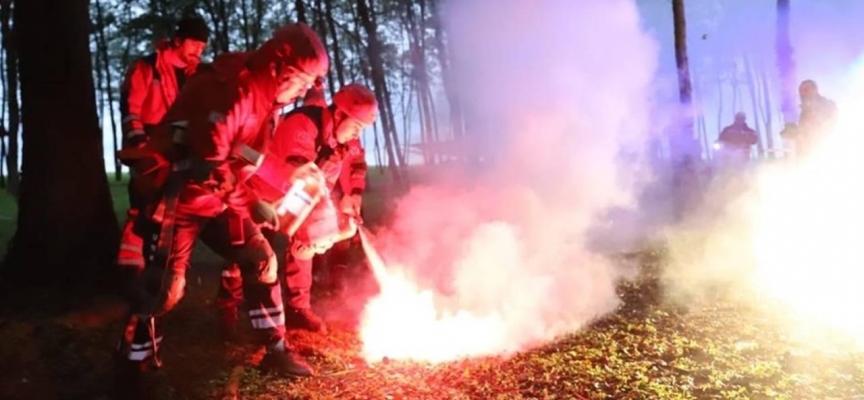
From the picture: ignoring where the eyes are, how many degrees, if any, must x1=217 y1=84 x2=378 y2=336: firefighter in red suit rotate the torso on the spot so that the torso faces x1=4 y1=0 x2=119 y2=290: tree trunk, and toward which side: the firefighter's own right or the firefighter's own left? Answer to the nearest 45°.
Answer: approximately 135° to the firefighter's own right

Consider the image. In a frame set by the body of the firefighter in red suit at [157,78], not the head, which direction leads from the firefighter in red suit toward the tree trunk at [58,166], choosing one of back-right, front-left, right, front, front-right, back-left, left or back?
back

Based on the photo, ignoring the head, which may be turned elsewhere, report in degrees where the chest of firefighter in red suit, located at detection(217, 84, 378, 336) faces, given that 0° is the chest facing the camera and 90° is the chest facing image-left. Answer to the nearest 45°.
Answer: approximately 315°

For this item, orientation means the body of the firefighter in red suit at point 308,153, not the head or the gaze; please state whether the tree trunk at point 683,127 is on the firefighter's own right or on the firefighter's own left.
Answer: on the firefighter's own left

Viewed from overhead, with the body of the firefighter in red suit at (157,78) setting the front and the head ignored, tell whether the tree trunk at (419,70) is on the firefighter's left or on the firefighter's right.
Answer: on the firefighter's left

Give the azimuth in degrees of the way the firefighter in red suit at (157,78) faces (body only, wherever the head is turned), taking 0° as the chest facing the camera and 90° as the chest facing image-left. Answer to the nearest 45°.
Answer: approximately 315°
